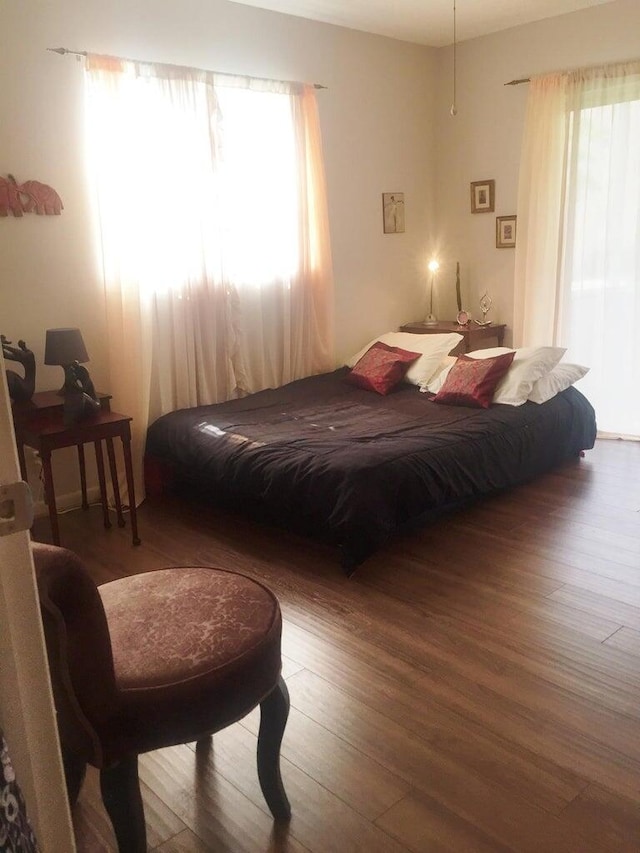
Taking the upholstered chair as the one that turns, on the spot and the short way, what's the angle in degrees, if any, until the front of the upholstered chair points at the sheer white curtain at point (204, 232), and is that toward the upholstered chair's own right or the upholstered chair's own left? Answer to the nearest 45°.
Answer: approximately 45° to the upholstered chair's own left

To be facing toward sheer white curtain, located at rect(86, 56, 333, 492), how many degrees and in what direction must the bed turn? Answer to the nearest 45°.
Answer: approximately 90° to its right

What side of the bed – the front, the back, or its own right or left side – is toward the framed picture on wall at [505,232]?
back

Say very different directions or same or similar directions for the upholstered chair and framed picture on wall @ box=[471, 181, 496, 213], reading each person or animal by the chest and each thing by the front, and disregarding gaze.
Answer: very different directions

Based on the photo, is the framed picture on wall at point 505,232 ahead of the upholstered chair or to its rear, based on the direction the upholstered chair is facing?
ahead

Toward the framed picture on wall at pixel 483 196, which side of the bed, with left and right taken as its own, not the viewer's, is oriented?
back

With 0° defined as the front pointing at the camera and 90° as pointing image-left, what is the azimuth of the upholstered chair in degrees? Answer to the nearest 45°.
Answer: approximately 225°

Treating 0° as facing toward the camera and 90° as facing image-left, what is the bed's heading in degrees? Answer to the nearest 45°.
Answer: approximately 45°

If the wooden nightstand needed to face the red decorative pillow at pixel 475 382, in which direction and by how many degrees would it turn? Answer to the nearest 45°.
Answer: approximately 45° to its left

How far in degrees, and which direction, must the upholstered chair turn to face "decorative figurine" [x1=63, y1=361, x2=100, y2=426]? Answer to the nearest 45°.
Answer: approximately 45° to its left

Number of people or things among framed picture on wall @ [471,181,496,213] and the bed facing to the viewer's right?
0

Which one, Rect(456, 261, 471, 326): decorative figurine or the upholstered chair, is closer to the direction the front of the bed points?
the upholstered chair
